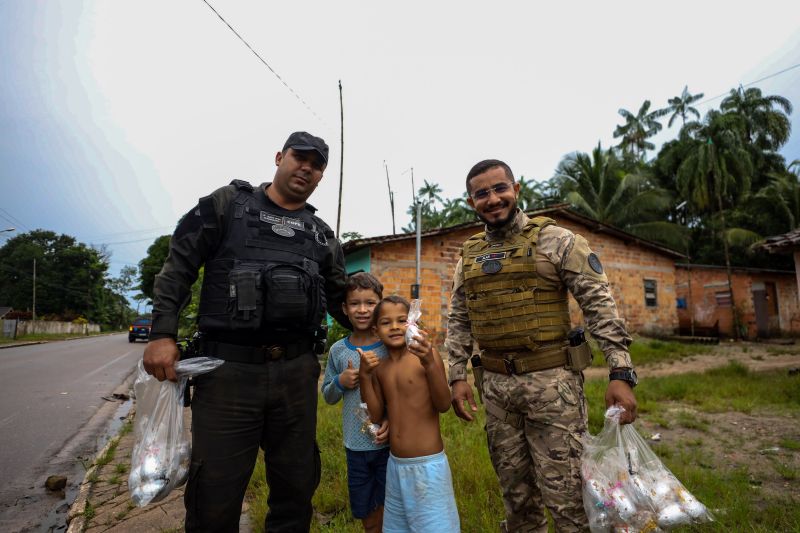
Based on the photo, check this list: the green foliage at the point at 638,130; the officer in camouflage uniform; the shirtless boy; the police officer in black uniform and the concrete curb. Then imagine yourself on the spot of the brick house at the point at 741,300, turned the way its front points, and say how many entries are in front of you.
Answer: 4

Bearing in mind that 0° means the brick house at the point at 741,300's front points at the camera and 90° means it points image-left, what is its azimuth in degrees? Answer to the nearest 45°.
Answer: approximately 0°

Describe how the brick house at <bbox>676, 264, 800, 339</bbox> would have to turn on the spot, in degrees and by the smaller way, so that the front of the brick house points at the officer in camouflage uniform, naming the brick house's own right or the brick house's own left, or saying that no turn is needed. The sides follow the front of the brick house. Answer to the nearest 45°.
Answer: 0° — it already faces them

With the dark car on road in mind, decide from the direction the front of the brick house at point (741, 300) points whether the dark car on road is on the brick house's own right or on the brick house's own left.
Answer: on the brick house's own right
